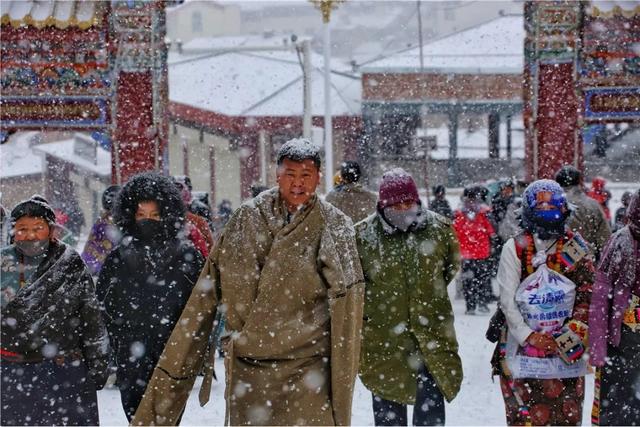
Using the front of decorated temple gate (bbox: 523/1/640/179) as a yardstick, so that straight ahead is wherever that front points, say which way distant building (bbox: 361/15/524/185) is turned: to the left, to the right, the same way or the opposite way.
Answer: the same way

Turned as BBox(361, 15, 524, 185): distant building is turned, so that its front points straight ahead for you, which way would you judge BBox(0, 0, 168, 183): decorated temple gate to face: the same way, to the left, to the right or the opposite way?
the same way

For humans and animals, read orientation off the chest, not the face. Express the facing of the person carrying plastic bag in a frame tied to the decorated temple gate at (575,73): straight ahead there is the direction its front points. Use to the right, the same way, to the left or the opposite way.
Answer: the same way

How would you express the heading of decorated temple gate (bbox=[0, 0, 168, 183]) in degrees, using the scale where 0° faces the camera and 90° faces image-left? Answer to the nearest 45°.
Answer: approximately 0°

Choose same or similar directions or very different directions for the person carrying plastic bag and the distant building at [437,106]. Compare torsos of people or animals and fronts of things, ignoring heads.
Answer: same or similar directions

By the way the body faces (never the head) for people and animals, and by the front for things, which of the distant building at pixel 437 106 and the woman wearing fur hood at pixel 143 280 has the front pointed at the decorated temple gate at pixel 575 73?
the distant building

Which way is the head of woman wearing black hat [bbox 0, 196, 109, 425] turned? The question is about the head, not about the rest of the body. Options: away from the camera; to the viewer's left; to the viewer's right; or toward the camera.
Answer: toward the camera

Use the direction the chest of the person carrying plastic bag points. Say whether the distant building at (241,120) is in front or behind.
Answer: behind

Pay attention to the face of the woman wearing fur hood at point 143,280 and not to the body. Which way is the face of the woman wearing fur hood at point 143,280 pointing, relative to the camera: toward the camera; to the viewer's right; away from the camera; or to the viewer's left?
toward the camera

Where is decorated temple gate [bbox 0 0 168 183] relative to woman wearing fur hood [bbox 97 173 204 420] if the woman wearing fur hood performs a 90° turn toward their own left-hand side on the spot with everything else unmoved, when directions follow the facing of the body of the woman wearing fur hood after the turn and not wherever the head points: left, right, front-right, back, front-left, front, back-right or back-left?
left

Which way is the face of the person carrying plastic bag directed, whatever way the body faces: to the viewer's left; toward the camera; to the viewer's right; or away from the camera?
toward the camera

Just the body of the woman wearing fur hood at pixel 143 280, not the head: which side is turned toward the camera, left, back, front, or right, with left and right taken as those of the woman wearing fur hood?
front

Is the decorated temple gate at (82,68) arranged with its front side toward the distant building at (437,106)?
no

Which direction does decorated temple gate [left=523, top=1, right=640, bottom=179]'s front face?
toward the camera

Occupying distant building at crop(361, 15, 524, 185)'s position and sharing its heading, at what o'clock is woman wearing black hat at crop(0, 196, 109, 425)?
The woman wearing black hat is roughly at 12 o'clock from the distant building.

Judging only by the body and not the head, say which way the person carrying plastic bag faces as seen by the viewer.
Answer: toward the camera

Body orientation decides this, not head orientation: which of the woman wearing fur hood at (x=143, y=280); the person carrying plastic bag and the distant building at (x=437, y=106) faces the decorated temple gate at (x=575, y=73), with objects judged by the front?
the distant building

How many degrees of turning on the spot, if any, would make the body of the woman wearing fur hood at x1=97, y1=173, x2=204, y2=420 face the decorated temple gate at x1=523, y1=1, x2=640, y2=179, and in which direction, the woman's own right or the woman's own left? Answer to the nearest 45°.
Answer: approximately 135° to the woman's own left
